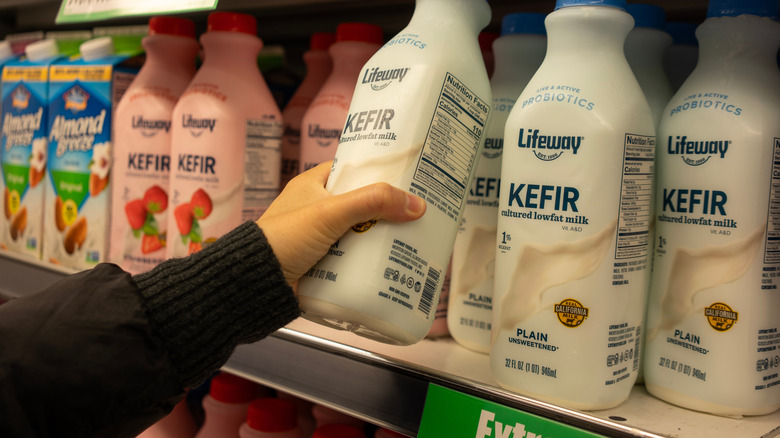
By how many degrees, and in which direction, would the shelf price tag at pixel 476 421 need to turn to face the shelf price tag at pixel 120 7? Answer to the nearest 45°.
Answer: approximately 135° to its right

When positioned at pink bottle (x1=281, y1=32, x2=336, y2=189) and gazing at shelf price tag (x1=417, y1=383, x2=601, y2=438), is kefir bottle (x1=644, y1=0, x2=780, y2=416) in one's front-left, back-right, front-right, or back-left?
front-left

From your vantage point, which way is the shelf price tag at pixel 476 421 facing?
toward the camera

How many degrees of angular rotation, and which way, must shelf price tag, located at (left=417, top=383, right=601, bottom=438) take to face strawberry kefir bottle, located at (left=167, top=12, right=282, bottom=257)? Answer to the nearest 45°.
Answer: approximately 135° to its right

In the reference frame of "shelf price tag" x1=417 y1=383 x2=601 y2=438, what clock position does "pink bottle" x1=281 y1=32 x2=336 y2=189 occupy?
The pink bottle is roughly at 5 o'clock from the shelf price tag.

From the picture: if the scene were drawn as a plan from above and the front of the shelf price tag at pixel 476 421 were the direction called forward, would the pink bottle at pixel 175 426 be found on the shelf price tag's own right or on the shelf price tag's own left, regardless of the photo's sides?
on the shelf price tag's own right
